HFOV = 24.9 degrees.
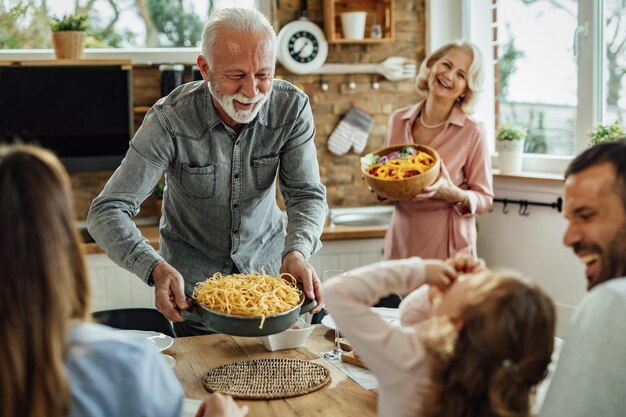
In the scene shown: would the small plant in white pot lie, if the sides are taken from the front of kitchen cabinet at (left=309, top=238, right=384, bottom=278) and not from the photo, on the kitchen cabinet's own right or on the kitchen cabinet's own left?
on the kitchen cabinet's own left

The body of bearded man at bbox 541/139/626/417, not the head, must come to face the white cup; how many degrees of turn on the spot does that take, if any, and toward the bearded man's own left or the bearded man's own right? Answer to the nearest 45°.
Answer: approximately 90° to the bearded man's own right

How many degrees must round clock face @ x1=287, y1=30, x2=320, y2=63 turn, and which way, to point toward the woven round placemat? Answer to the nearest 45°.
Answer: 0° — it already faces it

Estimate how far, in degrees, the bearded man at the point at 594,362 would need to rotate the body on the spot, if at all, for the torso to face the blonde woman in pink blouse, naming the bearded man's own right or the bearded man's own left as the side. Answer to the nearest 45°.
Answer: approximately 90° to the bearded man's own right

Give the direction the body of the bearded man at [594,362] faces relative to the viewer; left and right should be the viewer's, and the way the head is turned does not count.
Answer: facing to the left of the viewer
